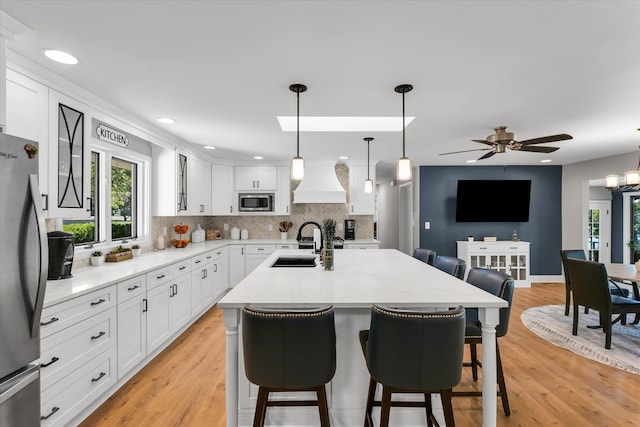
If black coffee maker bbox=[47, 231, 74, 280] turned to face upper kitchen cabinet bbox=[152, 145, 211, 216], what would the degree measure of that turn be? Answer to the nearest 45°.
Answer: approximately 90° to its left

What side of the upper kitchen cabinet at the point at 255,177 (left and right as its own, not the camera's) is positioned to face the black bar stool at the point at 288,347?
front

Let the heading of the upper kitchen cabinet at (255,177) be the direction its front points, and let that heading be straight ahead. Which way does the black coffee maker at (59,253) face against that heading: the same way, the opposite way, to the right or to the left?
to the left

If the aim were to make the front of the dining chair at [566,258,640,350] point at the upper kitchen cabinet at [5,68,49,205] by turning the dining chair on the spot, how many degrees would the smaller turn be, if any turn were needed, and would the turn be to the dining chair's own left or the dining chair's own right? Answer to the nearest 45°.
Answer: approximately 180°

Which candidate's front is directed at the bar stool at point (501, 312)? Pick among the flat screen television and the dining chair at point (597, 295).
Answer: the flat screen television

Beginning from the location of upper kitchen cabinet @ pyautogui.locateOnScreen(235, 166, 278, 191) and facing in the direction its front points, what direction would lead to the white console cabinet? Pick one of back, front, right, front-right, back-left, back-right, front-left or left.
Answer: left

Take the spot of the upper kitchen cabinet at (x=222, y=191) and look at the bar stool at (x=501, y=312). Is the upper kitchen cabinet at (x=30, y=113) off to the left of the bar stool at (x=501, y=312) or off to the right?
right

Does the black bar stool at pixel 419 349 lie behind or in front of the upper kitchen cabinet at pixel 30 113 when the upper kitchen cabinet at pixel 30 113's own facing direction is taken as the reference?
in front

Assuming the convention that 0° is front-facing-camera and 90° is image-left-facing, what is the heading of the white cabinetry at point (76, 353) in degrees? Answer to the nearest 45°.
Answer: approximately 315°

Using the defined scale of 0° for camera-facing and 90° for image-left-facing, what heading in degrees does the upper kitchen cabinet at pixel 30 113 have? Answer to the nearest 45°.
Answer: approximately 315°

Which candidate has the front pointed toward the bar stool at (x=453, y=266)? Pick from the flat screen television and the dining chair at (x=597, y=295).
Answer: the flat screen television

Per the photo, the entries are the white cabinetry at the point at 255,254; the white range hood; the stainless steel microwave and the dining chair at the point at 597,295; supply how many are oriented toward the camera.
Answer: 3

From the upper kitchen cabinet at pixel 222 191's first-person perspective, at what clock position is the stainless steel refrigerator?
The stainless steel refrigerator is roughly at 2 o'clock from the upper kitchen cabinet.

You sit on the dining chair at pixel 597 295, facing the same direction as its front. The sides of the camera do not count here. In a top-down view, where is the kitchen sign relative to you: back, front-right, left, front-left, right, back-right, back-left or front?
back

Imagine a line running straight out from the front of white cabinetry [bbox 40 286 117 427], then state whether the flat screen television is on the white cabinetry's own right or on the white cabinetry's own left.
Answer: on the white cabinetry's own left

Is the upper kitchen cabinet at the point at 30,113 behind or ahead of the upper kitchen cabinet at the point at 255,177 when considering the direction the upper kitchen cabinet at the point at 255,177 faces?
ahead
